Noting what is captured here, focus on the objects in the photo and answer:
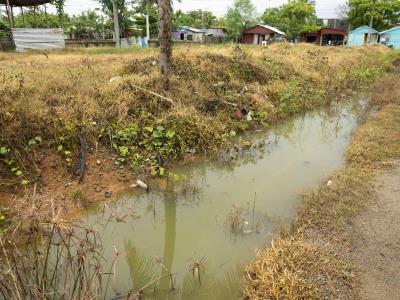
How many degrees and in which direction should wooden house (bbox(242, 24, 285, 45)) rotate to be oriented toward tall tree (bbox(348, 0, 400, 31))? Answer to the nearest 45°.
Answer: approximately 135° to its left

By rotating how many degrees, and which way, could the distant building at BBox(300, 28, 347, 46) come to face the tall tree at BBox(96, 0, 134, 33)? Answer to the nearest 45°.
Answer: approximately 45° to its right

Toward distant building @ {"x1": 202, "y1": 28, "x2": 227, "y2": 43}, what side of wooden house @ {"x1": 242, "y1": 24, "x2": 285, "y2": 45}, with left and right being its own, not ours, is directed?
right

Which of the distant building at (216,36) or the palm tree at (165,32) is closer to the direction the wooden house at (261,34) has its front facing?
the palm tree

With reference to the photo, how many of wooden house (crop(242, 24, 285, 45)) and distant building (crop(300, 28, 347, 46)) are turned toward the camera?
2

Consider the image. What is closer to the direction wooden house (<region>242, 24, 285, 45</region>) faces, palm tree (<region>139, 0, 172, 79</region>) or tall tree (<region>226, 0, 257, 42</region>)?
the palm tree

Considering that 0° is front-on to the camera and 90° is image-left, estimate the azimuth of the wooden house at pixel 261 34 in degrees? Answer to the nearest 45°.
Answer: approximately 0°

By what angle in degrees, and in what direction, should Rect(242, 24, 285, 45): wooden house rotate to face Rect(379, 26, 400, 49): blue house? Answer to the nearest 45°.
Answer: approximately 90° to its left

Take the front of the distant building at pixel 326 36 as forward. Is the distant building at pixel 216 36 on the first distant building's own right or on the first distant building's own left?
on the first distant building's own right

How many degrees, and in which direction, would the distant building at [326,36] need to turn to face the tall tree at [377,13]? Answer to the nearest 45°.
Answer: approximately 135° to its left

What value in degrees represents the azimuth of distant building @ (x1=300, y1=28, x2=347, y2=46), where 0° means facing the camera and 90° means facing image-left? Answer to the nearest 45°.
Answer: approximately 0°
